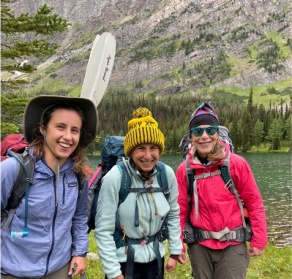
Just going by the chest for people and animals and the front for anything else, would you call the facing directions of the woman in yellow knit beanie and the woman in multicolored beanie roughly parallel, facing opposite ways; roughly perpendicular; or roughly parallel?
roughly parallel

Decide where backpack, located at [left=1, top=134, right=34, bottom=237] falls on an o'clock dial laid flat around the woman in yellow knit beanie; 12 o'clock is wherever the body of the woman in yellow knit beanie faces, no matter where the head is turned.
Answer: The backpack is roughly at 2 o'clock from the woman in yellow knit beanie.

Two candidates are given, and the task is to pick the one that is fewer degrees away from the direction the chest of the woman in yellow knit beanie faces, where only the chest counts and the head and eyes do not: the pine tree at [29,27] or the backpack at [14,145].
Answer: the backpack

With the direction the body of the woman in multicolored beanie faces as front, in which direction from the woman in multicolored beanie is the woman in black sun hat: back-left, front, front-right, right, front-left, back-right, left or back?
front-right

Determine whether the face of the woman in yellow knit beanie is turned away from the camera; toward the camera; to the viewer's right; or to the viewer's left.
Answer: toward the camera

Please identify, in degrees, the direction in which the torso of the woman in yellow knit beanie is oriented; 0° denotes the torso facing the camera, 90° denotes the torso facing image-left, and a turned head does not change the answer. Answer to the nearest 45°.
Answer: approximately 0°

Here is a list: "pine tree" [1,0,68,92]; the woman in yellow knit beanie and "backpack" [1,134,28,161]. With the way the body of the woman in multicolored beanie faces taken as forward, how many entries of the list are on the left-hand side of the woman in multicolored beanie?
0

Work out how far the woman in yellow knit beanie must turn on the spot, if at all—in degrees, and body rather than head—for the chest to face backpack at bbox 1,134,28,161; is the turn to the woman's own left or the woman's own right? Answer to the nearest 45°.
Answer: approximately 90° to the woman's own right

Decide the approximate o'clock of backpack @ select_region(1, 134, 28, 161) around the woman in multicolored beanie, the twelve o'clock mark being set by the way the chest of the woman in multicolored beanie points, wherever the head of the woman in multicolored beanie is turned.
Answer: The backpack is roughly at 2 o'clock from the woman in multicolored beanie.

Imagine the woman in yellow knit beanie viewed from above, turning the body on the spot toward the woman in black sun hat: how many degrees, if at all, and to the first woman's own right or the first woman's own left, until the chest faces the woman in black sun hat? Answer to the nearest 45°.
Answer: approximately 45° to the first woman's own right

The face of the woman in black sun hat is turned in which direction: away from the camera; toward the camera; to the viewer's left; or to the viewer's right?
toward the camera

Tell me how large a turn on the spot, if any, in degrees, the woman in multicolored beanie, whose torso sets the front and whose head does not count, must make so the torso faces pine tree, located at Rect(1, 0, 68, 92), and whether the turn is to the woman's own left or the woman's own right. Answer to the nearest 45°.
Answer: approximately 135° to the woman's own right

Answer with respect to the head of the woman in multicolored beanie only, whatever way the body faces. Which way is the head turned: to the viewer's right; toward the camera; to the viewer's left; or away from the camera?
toward the camera

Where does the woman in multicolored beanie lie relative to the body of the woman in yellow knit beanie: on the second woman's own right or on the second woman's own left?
on the second woman's own left

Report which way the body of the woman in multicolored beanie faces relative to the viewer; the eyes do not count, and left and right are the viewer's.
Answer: facing the viewer

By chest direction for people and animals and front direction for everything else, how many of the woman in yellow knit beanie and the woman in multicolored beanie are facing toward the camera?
2
